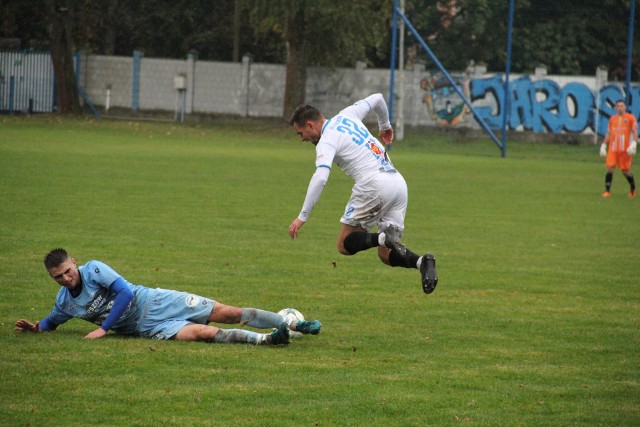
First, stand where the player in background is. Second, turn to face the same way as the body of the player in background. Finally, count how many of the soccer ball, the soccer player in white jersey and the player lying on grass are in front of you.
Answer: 3

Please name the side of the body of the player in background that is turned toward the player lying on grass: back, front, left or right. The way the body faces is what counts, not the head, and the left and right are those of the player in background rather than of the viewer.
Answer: front

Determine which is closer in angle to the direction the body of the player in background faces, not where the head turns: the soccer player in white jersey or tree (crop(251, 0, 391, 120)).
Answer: the soccer player in white jersey

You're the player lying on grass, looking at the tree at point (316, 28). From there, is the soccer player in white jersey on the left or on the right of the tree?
right

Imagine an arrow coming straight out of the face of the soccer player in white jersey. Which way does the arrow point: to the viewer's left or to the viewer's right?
to the viewer's left

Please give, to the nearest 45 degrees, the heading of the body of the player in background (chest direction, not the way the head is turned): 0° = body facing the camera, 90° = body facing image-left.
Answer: approximately 0°

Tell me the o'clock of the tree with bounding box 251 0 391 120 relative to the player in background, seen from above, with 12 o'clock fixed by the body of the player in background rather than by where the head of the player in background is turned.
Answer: The tree is roughly at 5 o'clock from the player in background.
